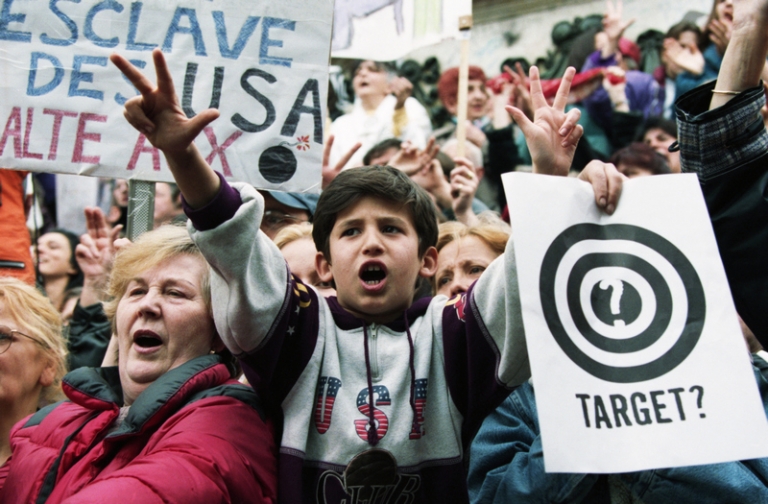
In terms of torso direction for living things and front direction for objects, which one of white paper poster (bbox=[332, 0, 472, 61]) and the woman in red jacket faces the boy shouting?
the white paper poster

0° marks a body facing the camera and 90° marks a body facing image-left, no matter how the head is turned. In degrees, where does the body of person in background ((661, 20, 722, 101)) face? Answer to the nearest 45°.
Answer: approximately 45°
